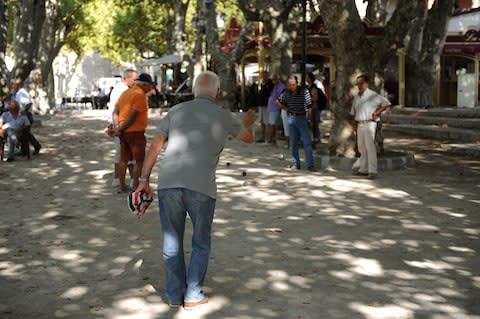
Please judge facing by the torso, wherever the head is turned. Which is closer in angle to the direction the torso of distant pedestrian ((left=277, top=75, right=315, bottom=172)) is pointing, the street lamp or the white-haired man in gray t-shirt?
the white-haired man in gray t-shirt

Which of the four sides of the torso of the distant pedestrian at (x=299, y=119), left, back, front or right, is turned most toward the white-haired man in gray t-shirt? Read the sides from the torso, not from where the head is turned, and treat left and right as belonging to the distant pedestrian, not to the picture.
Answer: front

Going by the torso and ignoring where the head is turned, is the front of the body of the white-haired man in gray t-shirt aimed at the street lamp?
yes

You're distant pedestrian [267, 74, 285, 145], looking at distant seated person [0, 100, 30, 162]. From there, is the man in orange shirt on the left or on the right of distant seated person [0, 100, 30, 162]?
left

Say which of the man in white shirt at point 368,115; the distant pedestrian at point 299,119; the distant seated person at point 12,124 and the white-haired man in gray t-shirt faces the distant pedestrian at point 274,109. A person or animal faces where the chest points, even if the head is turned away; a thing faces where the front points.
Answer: the white-haired man in gray t-shirt

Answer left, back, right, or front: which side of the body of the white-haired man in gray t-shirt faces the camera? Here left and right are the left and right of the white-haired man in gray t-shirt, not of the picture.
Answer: back

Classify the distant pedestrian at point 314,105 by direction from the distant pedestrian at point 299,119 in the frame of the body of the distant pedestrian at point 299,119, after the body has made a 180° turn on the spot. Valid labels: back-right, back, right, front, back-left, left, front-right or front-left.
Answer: front

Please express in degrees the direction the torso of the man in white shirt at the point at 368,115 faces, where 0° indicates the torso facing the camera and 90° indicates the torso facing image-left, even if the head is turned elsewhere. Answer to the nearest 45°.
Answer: approximately 45°

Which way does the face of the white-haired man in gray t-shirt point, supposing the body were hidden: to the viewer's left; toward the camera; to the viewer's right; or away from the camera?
away from the camera
